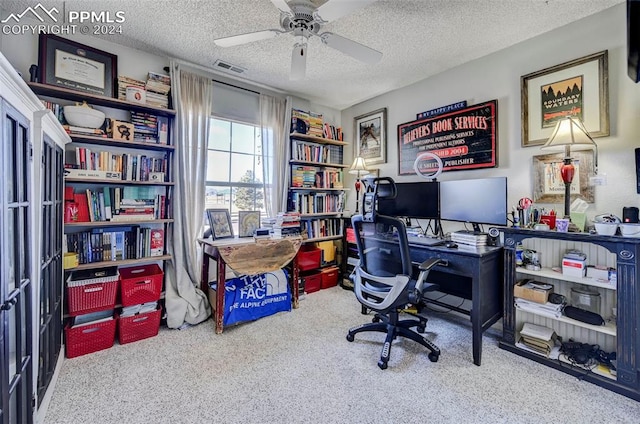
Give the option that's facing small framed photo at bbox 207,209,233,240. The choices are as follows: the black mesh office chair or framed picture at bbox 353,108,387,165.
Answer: the framed picture

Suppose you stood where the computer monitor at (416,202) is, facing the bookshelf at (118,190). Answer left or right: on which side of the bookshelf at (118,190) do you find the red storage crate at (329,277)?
right

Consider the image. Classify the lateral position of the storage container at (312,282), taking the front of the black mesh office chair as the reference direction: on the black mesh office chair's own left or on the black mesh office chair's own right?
on the black mesh office chair's own left

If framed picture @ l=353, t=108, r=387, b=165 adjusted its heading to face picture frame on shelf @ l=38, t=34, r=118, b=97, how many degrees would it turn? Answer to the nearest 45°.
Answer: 0° — it already faces it

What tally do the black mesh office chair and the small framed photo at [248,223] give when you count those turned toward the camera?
1

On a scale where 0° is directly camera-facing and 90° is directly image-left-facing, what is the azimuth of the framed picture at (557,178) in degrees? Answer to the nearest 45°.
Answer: approximately 45°

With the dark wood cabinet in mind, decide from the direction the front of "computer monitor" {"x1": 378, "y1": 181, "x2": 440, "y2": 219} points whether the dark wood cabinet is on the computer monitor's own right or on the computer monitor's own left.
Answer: on the computer monitor's own left

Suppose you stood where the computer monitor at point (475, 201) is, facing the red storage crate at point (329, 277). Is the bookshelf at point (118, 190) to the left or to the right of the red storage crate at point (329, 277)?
left

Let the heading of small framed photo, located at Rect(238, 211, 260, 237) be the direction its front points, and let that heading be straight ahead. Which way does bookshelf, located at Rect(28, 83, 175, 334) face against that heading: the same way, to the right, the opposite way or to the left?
to the left
